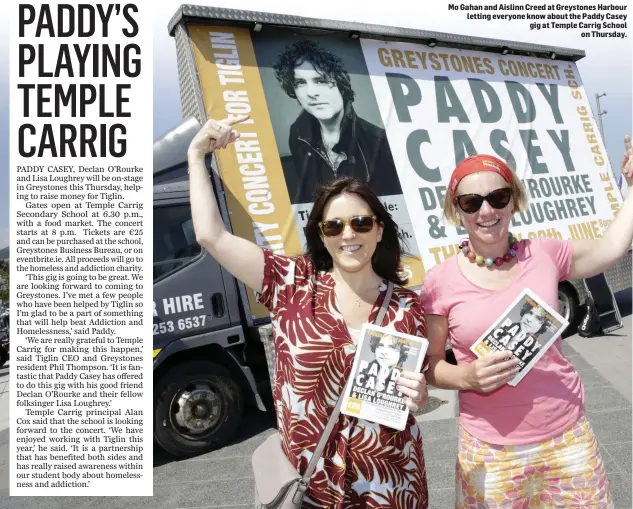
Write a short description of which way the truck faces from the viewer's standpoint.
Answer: facing the viewer and to the left of the viewer

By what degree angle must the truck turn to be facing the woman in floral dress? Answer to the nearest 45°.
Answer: approximately 45° to its left

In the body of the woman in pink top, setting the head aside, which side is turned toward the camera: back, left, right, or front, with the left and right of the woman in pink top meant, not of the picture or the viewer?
front

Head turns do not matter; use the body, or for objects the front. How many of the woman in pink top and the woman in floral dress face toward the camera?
2

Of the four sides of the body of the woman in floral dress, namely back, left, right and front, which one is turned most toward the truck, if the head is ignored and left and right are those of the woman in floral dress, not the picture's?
back

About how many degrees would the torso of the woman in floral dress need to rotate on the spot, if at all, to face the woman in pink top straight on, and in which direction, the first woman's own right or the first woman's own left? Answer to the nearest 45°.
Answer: approximately 90° to the first woman's own left

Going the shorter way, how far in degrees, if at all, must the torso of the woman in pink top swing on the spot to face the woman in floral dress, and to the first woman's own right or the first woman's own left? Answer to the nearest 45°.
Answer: approximately 45° to the first woman's own right
